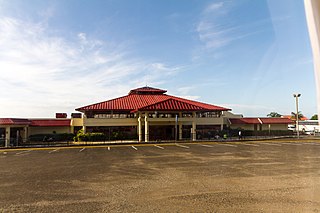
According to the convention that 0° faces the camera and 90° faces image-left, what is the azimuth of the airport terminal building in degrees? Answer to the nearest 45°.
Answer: approximately 0°
